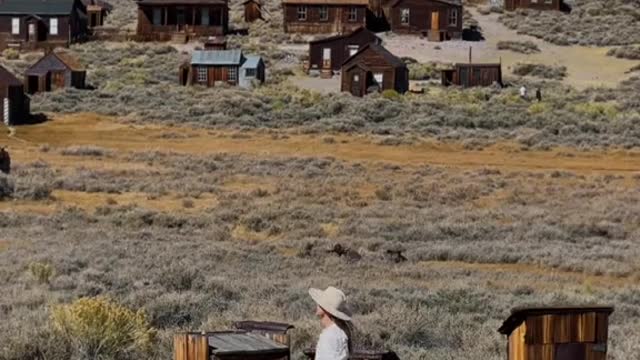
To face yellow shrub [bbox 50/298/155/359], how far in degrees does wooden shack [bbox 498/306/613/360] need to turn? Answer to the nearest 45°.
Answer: approximately 90° to its right

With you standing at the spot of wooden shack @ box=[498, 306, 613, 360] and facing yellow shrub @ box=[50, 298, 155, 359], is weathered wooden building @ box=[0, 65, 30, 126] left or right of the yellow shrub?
right

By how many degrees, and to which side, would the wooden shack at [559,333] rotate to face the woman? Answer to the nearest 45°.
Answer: approximately 45° to its right

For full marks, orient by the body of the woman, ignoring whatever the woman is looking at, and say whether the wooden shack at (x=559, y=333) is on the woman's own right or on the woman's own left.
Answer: on the woman's own right

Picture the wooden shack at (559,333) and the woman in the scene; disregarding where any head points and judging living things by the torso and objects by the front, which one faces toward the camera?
the wooden shack

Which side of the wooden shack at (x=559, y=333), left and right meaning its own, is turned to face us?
front

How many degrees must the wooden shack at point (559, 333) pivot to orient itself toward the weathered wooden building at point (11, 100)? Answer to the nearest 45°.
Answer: approximately 135° to its right

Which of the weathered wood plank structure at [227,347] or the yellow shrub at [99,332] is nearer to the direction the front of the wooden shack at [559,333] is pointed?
the weathered wood plank structure
